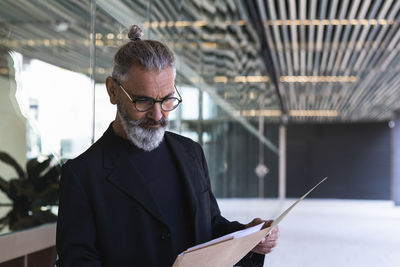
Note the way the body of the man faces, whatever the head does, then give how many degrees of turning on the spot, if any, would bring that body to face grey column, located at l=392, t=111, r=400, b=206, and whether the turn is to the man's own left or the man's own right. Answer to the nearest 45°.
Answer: approximately 90° to the man's own left

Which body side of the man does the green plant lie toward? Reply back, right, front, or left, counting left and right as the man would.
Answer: back

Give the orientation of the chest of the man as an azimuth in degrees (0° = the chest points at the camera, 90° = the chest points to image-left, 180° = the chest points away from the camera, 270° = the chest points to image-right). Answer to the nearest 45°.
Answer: approximately 315°

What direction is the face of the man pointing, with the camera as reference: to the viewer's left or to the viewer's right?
to the viewer's right
